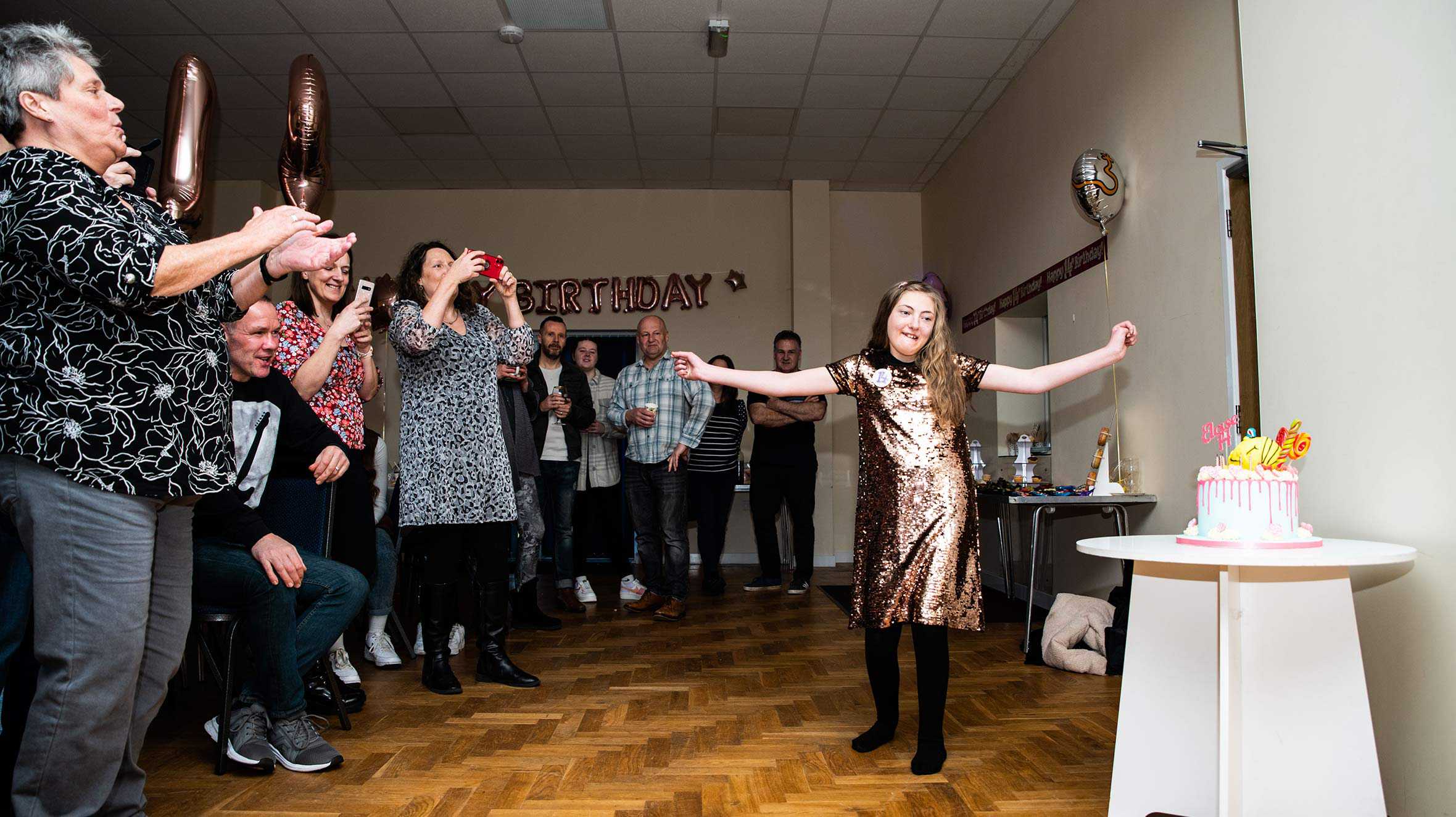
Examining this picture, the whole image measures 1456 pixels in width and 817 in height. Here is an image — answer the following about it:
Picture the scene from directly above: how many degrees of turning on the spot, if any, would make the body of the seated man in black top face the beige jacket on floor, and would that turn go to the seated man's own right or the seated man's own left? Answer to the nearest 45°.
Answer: approximately 45° to the seated man's own left

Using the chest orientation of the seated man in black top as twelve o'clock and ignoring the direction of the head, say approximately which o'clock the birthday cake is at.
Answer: The birthday cake is roughly at 12 o'clock from the seated man in black top.

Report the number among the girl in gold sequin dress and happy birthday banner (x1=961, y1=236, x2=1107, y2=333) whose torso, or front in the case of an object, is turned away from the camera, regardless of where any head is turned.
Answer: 0

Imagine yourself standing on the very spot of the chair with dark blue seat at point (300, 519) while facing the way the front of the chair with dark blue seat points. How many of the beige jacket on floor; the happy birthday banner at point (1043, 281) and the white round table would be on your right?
0

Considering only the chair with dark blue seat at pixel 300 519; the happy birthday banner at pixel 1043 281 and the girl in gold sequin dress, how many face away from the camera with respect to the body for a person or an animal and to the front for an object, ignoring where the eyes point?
0

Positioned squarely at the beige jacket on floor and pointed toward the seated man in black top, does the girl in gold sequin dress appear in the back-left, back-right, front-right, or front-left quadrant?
front-left

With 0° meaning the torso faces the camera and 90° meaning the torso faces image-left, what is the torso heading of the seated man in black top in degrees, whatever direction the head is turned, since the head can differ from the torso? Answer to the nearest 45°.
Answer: approximately 315°

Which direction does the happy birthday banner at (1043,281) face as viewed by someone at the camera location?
facing the viewer and to the left of the viewer

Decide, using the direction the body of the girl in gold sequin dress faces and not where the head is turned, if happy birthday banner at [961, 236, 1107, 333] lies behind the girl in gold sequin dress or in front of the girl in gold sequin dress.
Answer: behind

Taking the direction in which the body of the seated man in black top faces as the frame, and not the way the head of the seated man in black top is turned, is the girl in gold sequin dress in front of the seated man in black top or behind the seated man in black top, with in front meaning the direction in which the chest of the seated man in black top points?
in front

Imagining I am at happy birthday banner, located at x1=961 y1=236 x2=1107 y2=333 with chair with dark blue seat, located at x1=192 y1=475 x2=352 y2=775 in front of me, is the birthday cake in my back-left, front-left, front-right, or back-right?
front-left

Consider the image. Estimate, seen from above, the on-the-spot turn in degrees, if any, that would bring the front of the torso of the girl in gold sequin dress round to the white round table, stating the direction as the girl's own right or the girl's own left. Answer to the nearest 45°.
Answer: approximately 45° to the girl's own left

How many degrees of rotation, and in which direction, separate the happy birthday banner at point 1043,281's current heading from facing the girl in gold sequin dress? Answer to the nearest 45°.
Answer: approximately 45° to its left

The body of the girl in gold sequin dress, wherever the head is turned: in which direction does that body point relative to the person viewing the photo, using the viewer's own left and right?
facing the viewer

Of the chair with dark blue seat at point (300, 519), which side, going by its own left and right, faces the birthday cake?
left

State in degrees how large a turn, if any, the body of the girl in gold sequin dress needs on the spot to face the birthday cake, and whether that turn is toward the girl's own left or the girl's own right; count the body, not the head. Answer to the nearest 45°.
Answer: approximately 45° to the girl's own left

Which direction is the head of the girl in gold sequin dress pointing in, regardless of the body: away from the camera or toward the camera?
toward the camera

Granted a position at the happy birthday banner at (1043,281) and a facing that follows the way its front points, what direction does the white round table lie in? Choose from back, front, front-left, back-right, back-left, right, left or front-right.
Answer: front-left
